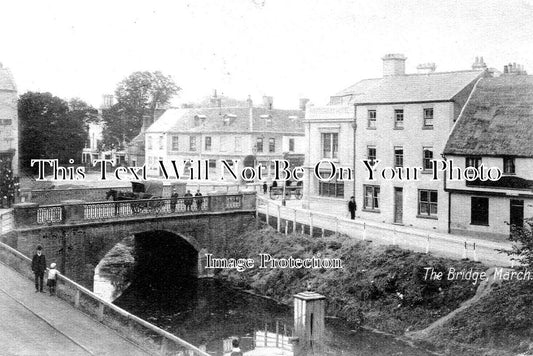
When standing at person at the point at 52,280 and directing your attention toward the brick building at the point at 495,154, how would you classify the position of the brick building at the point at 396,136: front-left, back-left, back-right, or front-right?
front-left

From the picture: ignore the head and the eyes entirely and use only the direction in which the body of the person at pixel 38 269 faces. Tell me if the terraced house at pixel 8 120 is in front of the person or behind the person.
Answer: behind

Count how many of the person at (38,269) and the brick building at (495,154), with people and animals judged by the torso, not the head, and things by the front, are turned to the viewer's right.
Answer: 0

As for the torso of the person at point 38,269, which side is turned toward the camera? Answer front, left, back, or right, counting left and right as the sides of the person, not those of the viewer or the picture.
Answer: front

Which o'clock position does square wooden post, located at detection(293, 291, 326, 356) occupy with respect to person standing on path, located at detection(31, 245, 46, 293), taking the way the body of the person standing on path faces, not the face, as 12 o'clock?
The square wooden post is roughly at 10 o'clock from the person standing on path.

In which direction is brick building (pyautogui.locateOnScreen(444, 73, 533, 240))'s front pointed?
toward the camera

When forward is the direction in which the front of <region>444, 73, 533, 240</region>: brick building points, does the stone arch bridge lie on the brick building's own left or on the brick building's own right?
on the brick building's own right

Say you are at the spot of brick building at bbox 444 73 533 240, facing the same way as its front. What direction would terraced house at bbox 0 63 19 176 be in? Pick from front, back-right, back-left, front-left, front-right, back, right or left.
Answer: right

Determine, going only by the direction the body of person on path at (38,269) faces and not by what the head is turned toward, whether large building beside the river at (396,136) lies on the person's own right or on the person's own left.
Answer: on the person's own left

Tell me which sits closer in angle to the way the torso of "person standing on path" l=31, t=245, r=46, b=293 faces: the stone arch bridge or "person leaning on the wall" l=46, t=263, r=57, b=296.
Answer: the person leaning on the wall
